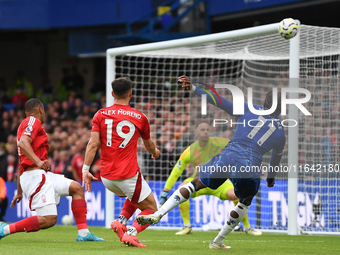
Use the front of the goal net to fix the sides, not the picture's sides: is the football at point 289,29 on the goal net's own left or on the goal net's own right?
on the goal net's own left

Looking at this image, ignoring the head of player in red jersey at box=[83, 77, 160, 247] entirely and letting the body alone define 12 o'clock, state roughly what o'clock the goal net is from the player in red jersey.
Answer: The goal net is roughly at 1 o'clock from the player in red jersey.

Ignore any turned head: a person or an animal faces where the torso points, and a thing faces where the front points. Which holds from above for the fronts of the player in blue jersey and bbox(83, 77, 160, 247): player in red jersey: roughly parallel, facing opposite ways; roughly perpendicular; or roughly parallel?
roughly parallel

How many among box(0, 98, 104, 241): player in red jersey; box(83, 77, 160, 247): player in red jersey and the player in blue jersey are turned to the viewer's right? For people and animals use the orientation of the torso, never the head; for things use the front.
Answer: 1

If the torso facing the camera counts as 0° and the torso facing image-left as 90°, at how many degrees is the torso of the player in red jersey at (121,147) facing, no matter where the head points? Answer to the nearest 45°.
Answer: approximately 180°

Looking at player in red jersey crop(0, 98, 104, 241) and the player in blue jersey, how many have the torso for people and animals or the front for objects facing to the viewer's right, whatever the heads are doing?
1

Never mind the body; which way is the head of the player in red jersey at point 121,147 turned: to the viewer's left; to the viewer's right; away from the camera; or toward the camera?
away from the camera

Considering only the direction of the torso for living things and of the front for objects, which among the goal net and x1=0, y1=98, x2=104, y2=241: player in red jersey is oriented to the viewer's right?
the player in red jersey

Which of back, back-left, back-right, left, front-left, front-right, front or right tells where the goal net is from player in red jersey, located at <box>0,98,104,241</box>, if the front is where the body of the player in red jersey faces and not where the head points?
front-left

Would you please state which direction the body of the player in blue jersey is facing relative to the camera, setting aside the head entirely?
away from the camera

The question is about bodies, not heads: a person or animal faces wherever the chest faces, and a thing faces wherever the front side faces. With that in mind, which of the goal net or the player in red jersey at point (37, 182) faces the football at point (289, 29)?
the player in red jersey

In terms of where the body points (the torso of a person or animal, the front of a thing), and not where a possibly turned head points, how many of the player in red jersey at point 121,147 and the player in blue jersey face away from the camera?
2

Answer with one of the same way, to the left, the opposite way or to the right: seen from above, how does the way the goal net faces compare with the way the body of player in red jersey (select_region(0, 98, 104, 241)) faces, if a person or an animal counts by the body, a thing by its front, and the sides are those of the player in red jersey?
the opposite way

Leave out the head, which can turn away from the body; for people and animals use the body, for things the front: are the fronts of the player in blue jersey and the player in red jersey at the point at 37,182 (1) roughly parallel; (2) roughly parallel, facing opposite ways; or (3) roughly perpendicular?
roughly perpendicular

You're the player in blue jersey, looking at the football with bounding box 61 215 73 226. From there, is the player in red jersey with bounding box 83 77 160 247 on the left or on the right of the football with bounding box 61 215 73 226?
left

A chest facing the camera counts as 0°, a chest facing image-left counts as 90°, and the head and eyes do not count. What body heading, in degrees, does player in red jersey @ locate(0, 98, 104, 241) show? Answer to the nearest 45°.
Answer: approximately 270°

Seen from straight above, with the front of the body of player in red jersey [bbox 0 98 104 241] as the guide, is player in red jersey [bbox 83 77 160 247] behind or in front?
in front
